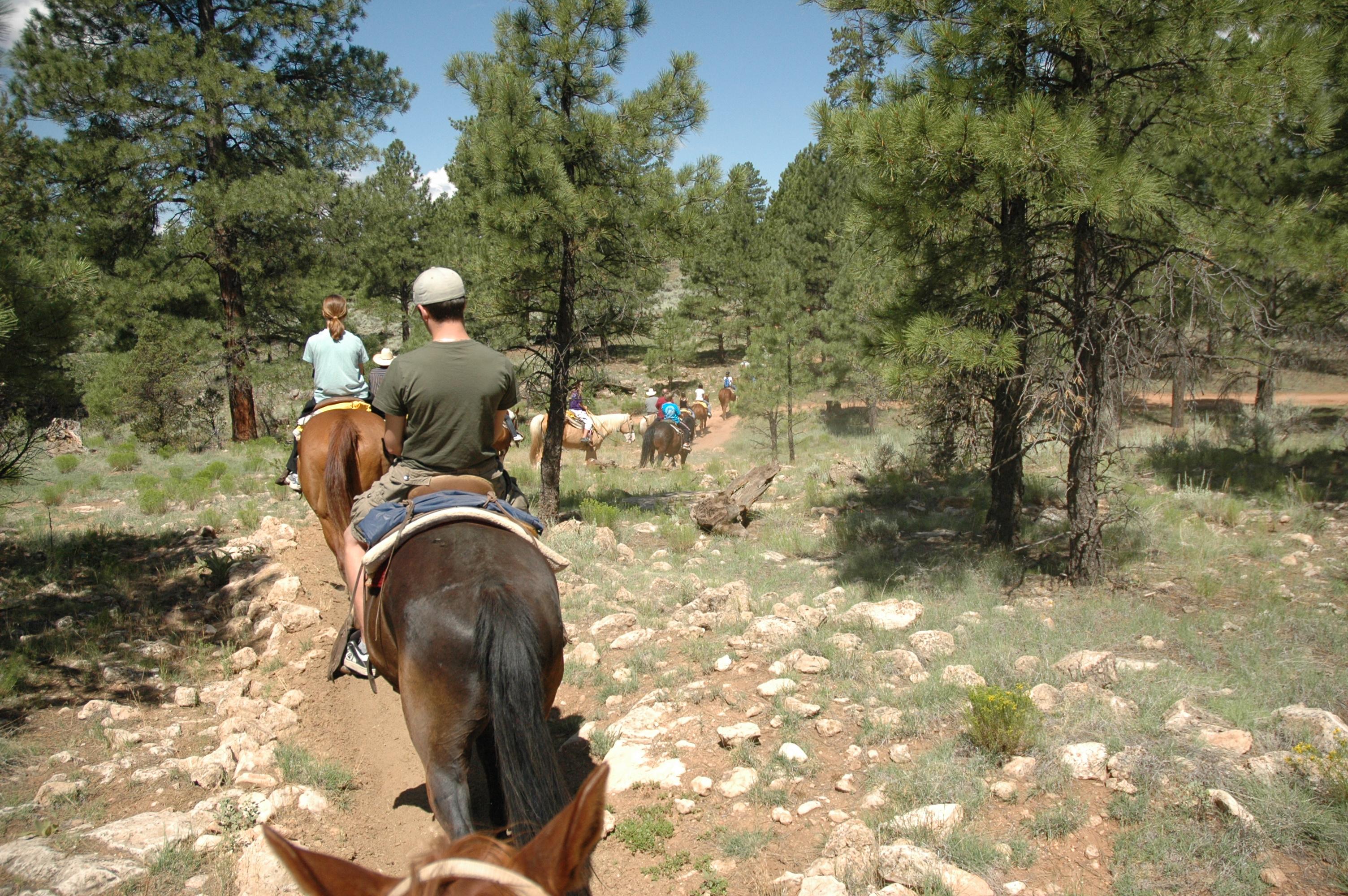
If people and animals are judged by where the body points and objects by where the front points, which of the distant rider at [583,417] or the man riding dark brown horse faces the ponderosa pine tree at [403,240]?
the man riding dark brown horse

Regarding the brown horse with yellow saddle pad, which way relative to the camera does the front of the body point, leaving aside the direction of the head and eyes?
away from the camera

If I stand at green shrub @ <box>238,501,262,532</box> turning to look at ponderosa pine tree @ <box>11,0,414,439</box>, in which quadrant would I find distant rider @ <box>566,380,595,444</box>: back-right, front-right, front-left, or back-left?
front-right

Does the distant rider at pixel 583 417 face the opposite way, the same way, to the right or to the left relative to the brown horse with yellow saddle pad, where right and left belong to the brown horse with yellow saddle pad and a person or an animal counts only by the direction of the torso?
to the right

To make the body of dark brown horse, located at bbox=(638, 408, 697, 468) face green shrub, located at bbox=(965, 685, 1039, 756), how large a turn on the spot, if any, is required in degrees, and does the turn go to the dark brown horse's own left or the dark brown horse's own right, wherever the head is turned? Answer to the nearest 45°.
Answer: approximately 135° to the dark brown horse's own right

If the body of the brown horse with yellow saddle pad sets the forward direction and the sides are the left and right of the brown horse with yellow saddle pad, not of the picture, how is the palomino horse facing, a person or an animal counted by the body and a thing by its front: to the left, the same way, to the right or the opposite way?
to the right

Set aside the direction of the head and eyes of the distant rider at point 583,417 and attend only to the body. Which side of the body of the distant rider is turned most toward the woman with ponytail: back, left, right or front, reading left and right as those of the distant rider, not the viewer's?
right

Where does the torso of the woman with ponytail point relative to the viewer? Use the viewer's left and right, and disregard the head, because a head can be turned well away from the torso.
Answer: facing away from the viewer

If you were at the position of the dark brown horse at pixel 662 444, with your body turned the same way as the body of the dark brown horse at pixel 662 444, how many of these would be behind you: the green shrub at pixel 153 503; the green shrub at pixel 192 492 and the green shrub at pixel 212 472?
3

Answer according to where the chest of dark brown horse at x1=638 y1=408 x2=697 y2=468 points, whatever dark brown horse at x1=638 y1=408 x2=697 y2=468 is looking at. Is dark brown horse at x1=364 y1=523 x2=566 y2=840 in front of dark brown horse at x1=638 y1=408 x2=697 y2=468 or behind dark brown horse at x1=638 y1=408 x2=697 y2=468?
behind

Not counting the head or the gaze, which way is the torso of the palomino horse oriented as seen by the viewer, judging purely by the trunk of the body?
to the viewer's right

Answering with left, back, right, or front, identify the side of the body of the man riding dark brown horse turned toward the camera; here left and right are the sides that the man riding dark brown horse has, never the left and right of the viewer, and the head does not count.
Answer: back

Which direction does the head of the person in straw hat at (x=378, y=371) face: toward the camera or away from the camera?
away from the camera

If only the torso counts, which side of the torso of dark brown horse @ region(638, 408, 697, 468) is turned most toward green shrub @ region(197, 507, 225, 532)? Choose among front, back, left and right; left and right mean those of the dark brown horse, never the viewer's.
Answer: back

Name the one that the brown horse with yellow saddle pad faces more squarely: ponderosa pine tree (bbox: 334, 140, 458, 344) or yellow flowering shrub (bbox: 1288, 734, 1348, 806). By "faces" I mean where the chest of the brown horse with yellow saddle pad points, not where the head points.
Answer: the ponderosa pine tree

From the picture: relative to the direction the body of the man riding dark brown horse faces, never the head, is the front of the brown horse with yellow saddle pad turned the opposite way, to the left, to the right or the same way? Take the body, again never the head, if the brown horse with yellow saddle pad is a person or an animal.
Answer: the same way

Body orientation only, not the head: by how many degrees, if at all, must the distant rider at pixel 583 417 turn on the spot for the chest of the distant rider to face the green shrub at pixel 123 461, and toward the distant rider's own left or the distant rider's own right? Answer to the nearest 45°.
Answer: approximately 135° to the distant rider's own right

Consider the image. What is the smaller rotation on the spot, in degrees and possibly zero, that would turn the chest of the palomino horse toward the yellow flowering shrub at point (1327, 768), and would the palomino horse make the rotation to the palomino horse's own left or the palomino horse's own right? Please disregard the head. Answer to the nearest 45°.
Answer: approximately 90° to the palomino horse's own right

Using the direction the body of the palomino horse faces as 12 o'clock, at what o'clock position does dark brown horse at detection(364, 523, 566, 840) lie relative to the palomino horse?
The dark brown horse is roughly at 3 o'clock from the palomino horse.

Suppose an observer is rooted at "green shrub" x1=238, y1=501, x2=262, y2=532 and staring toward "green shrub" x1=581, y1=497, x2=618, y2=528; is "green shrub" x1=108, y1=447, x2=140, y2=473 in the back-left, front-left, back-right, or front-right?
back-left

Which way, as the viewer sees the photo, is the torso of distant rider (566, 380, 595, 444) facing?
to the viewer's right
